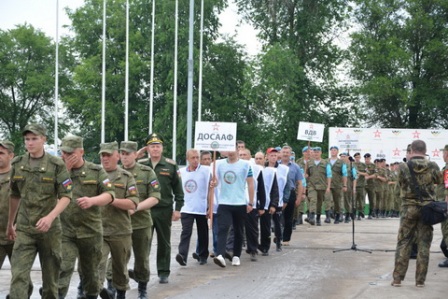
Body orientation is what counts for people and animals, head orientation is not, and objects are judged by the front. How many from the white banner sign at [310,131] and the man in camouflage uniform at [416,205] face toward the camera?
1

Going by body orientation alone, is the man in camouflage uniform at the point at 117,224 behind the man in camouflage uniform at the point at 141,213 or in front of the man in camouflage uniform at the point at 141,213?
in front

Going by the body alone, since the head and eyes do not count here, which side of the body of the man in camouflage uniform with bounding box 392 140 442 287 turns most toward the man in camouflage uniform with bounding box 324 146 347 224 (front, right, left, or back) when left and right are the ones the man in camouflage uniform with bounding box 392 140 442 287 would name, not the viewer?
front

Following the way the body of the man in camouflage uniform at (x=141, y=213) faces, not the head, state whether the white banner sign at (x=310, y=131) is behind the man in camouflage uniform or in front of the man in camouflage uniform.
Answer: behind

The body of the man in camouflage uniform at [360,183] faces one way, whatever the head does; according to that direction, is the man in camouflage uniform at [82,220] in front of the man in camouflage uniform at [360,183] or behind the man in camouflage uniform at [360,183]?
in front
